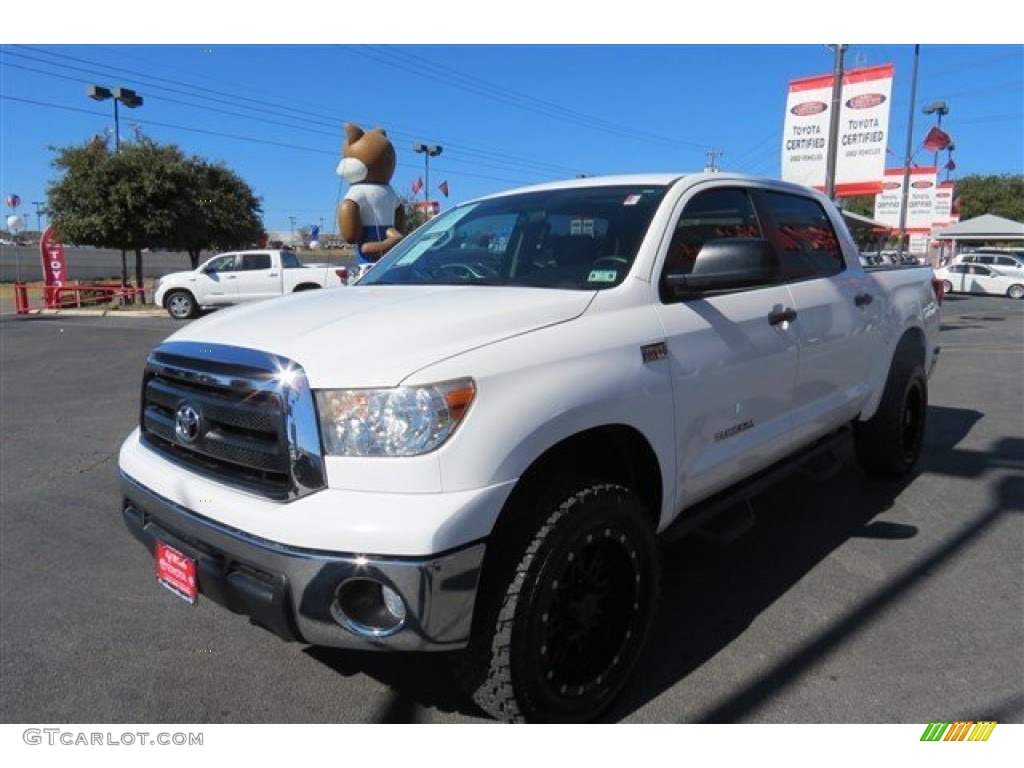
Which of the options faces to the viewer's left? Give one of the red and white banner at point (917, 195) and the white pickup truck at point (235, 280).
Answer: the white pickup truck

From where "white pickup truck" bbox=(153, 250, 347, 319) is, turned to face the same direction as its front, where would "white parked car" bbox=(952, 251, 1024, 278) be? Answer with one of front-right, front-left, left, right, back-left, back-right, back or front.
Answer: back

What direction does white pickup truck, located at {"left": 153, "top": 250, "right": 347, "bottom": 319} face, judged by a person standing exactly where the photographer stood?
facing to the left of the viewer

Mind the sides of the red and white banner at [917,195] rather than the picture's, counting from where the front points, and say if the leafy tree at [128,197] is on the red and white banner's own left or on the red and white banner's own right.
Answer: on the red and white banner's own right

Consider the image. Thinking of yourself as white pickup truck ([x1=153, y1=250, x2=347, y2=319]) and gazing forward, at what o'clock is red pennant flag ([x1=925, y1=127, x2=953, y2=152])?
The red pennant flag is roughly at 6 o'clock from the white pickup truck.

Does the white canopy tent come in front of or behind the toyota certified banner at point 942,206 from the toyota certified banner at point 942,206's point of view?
behind

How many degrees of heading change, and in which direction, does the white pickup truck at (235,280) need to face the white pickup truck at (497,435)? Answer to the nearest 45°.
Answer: approximately 90° to its left

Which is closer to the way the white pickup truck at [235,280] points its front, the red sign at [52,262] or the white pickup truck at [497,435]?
the red sign
